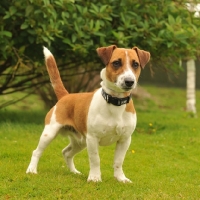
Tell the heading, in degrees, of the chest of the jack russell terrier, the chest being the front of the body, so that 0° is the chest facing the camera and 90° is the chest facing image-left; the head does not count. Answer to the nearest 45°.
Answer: approximately 315°
